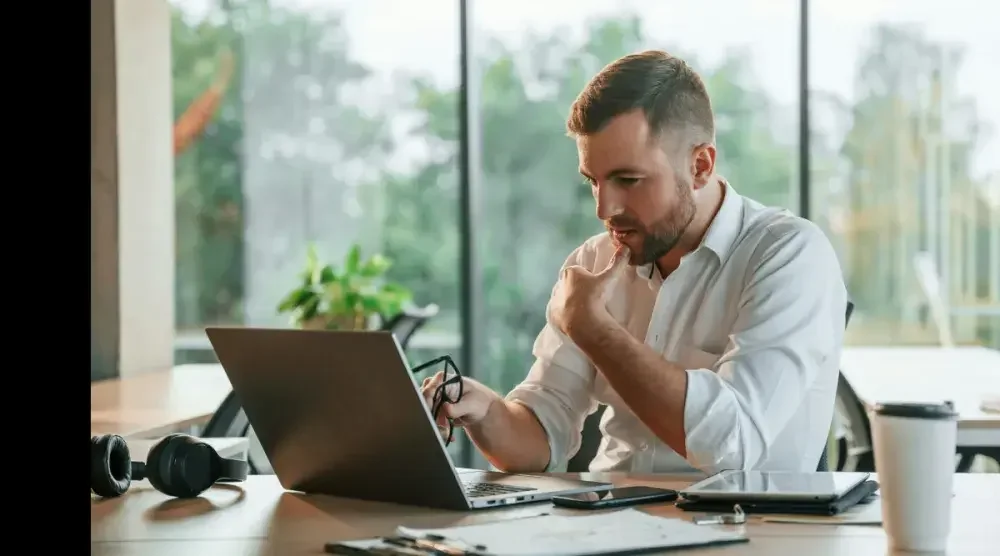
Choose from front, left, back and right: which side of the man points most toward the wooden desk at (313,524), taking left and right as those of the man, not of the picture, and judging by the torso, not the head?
front

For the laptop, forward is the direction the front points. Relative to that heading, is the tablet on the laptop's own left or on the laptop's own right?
on the laptop's own right

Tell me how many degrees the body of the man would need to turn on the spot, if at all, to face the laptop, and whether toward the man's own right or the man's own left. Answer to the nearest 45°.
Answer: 0° — they already face it

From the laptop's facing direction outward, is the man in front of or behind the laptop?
in front

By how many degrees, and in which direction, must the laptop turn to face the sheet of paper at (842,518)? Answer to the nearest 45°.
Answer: approximately 45° to its right

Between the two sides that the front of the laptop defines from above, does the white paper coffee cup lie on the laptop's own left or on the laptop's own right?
on the laptop's own right

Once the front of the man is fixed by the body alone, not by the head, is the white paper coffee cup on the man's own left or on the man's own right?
on the man's own left

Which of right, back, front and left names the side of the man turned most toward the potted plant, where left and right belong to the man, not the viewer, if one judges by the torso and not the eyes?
right

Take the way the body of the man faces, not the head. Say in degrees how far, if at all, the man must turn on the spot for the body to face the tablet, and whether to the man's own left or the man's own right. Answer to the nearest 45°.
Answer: approximately 45° to the man's own left

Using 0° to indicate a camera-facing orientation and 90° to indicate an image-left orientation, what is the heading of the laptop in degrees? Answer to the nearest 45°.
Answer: approximately 225°

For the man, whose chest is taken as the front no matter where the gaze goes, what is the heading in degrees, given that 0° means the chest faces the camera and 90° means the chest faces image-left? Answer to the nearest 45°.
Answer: approximately 45°

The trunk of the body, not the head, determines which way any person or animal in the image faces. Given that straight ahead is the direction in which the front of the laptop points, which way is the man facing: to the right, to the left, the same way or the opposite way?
the opposite way
